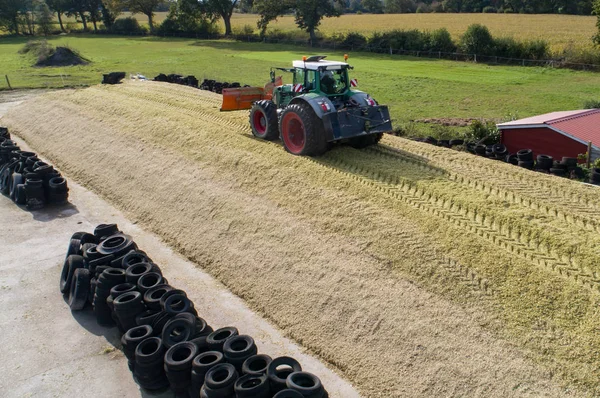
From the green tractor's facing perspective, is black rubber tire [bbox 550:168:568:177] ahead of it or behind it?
behind

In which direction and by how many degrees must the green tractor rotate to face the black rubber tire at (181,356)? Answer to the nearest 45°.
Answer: approximately 135° to its left

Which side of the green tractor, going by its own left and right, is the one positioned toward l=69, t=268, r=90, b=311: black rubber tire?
left

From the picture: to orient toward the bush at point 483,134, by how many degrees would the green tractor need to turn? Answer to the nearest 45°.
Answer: approximately 135° to its right

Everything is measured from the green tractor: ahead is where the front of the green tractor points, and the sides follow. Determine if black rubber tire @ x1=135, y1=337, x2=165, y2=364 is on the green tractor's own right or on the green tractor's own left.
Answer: on the green tractor's own left

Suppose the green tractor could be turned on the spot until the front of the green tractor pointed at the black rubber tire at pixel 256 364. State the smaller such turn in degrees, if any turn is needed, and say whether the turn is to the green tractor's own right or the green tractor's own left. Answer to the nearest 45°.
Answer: approximately 135° to the green tractor's own left

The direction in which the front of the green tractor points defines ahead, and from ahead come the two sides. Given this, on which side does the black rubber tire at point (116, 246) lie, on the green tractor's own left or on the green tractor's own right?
on the green tractor's own left

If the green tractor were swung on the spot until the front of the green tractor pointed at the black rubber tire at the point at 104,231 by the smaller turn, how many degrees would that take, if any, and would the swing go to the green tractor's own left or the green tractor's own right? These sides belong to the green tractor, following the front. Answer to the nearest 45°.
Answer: approximately 90° to the green tractor's own left

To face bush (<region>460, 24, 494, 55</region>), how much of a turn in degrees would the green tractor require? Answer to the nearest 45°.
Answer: approximately 90° to its right

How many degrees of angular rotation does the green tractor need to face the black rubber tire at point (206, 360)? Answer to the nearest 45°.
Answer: approximately 135° to its left

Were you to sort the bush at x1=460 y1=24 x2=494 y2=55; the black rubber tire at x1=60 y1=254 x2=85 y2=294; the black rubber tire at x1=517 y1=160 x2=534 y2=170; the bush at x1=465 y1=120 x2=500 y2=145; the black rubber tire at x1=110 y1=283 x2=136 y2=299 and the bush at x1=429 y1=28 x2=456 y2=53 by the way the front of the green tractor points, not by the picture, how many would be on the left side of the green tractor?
2

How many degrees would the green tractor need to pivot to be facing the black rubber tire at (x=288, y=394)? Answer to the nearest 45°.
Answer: approximately 135° to its left

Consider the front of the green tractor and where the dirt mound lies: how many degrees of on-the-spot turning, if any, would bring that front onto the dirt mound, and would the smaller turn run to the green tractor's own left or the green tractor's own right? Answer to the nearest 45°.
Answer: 0° — it already faces it

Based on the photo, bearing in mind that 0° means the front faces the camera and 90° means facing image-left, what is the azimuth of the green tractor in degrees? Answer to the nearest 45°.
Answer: approximately 135°

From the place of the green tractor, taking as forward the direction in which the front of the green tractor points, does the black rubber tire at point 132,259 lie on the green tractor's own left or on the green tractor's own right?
on the green tractor's own left

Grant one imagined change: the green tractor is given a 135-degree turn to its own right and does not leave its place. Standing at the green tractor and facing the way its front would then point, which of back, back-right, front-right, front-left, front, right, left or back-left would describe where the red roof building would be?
front

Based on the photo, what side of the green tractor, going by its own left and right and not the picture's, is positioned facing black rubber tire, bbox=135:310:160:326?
left

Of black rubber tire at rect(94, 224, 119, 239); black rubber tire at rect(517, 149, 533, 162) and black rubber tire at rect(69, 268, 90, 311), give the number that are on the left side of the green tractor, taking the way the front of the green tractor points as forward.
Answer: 2

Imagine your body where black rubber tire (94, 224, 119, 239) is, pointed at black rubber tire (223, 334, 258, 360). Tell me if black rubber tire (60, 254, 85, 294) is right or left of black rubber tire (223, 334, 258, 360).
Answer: right

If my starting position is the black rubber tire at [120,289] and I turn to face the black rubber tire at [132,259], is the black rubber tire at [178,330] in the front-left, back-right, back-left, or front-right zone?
back-right
